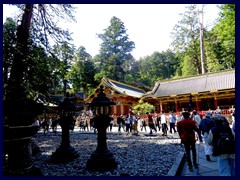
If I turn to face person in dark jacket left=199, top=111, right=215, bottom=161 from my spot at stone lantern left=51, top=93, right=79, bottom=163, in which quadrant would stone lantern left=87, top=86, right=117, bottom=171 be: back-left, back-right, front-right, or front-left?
front-right

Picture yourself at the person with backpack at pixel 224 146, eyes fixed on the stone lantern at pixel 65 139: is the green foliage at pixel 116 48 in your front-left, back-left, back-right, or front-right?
front-right

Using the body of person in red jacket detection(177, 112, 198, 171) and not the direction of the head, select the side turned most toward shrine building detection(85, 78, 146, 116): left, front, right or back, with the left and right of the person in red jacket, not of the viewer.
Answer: front

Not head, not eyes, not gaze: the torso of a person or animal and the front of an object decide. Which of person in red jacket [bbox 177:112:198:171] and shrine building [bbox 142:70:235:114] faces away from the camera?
the person in red jacket

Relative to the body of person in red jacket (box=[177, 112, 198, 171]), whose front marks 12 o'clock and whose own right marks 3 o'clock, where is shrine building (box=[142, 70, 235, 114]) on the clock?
The shrine building is roughly at 12 o'clock from the person in red jacket.

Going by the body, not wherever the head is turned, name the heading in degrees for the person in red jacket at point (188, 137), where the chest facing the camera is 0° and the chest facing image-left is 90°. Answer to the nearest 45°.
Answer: approximately 180°

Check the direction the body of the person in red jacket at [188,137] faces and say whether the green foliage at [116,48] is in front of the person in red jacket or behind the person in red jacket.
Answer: in front

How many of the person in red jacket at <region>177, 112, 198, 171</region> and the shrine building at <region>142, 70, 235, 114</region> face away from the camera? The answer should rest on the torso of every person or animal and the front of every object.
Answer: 1

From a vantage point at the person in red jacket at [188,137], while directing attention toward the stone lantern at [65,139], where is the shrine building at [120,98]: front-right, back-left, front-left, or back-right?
front-right

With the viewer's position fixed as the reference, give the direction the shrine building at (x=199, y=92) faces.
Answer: facing the viewer and to the left of the viewer

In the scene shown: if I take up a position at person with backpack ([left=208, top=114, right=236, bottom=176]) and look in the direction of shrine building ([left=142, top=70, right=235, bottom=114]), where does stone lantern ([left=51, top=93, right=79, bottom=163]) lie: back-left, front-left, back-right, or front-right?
front-left
